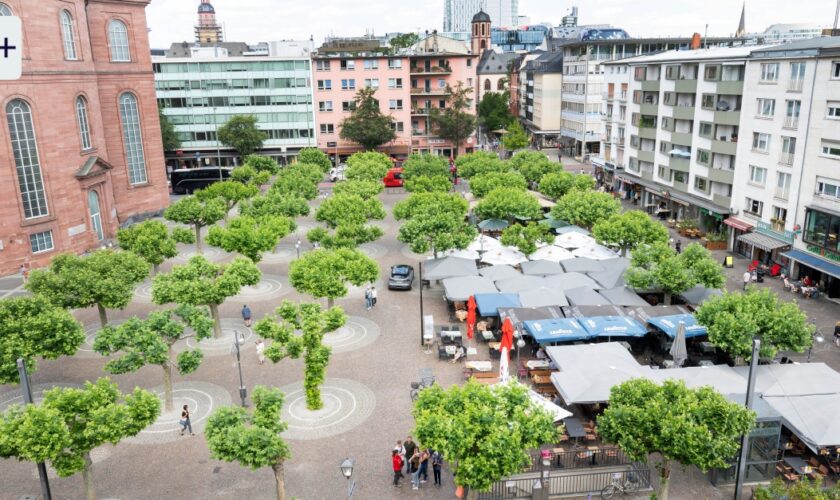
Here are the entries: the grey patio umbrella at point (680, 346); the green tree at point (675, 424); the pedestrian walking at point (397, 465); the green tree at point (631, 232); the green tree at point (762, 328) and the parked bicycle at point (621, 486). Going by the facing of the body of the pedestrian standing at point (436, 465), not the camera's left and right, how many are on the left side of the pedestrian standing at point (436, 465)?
1

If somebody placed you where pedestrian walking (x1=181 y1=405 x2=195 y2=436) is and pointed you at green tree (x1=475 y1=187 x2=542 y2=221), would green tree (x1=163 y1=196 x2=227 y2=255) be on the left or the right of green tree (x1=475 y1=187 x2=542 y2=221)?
left

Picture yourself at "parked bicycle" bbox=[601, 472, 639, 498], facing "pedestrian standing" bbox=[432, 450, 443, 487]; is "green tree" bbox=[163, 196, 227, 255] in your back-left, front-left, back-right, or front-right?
front-right

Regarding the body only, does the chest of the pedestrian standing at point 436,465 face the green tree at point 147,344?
no

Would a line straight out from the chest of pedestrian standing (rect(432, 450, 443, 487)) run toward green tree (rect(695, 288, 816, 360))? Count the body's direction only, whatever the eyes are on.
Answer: no

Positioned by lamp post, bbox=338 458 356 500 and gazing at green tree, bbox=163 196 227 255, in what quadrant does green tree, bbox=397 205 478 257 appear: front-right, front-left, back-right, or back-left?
front-right

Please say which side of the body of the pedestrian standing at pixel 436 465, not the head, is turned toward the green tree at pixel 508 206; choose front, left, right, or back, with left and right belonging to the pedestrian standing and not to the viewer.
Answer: right

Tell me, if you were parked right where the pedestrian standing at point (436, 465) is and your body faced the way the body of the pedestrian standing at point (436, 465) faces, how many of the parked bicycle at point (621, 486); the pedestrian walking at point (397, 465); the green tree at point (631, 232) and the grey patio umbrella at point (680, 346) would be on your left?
1

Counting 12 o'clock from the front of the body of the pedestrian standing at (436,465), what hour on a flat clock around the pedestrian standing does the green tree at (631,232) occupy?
The green tree is roughly at 4 o'clock from the pedestrian standing.

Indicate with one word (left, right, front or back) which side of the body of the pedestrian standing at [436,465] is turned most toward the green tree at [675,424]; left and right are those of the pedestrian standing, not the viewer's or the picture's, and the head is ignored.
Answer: back
